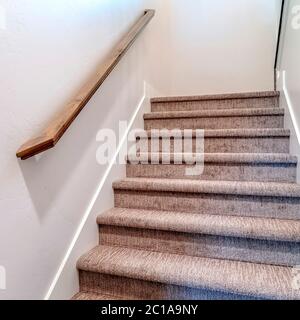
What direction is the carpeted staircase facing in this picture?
toward the camera
